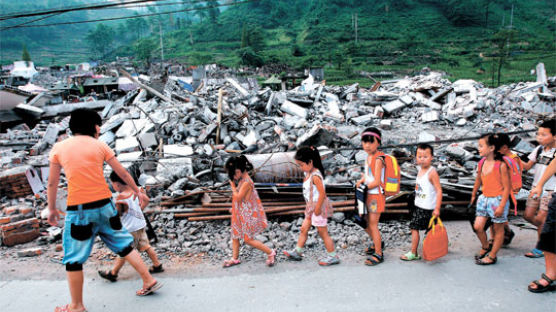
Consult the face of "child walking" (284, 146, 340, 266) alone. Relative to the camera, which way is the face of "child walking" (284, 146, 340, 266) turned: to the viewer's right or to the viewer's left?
to the viewer's left

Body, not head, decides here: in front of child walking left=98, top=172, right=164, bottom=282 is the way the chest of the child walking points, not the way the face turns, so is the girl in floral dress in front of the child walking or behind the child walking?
behind

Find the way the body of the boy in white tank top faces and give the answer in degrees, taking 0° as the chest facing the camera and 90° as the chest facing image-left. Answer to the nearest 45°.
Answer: approximately 45°

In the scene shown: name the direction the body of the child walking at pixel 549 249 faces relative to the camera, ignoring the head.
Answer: to the viewer's left

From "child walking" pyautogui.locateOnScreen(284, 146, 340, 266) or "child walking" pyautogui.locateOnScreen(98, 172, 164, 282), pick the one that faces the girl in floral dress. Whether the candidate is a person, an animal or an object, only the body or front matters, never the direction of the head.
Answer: "child walking" pyautogui.locateOnScreen(284, 146, 340, 266)

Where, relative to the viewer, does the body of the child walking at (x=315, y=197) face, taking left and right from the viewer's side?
facing to the left of the viewer

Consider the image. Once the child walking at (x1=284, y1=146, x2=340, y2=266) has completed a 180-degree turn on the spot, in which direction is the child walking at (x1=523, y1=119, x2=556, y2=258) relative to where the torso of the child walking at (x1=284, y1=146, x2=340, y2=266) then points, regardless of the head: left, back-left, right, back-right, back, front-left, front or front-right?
front

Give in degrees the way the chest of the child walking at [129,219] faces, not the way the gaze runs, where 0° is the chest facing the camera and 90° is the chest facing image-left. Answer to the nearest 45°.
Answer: approximately 90°

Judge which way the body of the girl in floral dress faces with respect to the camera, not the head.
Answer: to the viewer's left
